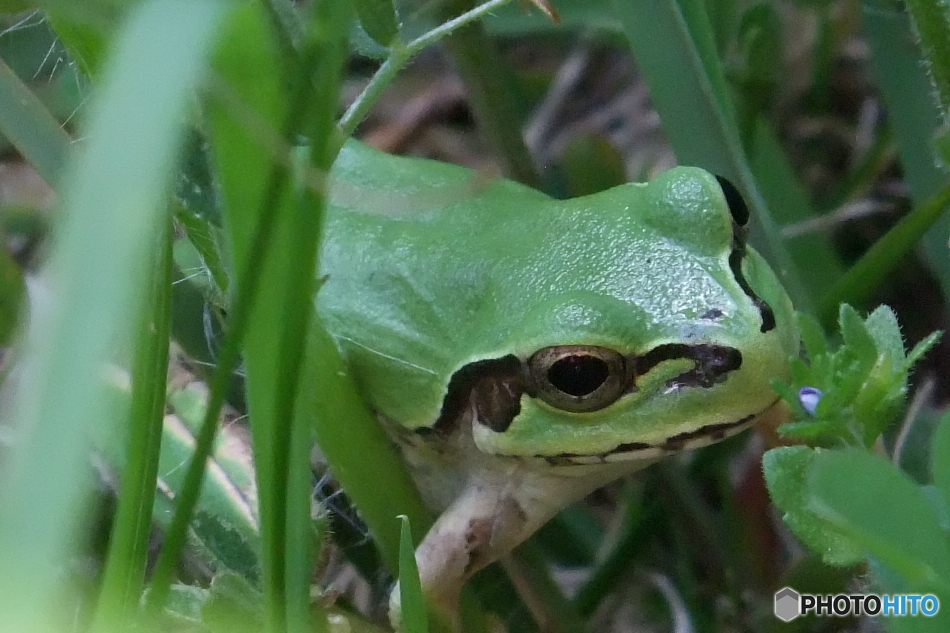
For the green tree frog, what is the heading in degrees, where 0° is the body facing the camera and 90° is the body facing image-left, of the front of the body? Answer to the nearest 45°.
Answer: approximately 315°
